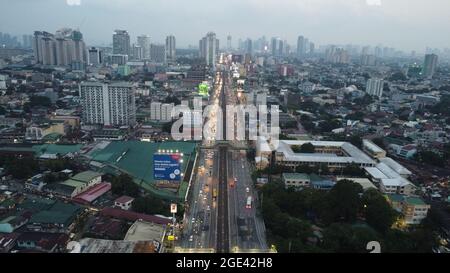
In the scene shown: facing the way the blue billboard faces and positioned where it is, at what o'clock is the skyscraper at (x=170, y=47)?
The skyscraper is roughly at 6 o'clock from the blue billboard.

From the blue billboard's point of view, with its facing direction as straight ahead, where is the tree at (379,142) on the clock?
The tree is roughly at 8 o'clock from the blue billboard.

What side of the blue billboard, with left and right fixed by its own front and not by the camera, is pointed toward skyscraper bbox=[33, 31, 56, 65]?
back

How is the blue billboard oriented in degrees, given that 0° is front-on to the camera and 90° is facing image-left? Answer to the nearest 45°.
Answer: approximately 0°

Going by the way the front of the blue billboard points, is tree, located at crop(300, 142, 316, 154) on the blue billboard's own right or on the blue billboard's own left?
on the blue billboard's own left

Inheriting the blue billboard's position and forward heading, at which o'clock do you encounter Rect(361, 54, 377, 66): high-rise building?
The high-rise building is roughly at 7 o'clock from the blue billboard.

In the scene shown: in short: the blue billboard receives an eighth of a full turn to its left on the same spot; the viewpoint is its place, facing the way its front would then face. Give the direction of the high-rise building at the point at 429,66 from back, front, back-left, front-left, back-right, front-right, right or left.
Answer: left

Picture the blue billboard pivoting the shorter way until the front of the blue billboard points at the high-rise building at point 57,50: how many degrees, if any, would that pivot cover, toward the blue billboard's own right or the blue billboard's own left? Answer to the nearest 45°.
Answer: approximately 180°

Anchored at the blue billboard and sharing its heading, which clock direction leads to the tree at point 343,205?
The tree is roughly at 10 o'clock from the blue billboard.

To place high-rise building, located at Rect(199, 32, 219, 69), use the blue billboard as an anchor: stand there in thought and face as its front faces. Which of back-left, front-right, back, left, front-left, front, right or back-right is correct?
back

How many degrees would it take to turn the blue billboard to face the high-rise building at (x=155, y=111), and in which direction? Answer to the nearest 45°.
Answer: approximately 180°

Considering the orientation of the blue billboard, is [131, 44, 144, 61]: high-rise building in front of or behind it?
behind

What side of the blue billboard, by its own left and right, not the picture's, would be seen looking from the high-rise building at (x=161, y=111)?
back

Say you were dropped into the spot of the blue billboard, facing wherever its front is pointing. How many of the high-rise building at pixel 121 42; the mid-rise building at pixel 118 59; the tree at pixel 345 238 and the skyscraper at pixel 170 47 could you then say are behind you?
3

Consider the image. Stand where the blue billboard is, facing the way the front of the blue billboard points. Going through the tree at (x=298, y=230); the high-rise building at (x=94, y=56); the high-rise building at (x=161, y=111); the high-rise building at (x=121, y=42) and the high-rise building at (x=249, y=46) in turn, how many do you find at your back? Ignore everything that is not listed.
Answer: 4

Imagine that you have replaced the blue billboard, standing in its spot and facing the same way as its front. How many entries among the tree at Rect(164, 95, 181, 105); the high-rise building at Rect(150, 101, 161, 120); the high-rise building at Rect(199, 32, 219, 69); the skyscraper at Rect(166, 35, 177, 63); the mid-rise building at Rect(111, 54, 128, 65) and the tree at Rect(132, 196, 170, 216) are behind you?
5

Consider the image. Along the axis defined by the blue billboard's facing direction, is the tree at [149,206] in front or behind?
in front
